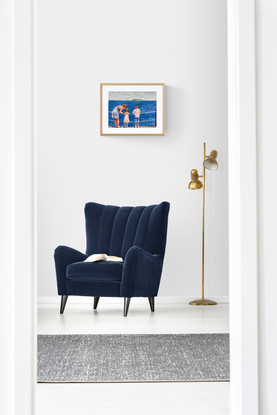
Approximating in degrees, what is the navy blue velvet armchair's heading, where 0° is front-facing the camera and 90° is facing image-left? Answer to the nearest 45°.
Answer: approximately 45°

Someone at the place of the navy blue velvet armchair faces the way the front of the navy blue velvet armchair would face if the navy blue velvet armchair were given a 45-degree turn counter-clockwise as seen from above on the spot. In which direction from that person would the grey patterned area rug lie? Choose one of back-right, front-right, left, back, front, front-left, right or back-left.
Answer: front

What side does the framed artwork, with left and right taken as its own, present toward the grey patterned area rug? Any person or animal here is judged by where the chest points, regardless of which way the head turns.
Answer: front

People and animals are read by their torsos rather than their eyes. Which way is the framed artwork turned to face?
toward the camera

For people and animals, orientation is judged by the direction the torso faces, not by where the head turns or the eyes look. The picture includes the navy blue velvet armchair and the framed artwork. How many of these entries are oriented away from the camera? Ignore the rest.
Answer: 0
